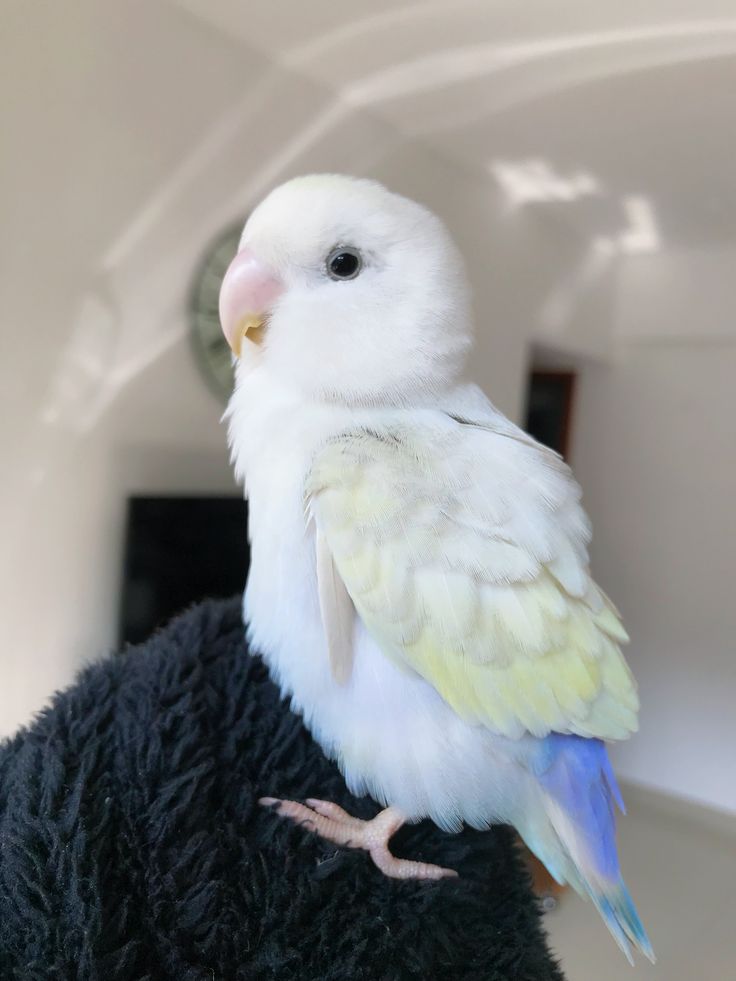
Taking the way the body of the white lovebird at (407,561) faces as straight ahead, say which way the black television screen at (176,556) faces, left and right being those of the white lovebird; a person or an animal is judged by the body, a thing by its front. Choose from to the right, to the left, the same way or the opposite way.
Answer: to the left

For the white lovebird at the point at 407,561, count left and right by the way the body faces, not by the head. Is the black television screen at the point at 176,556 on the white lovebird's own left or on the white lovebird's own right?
on the white lovebird's own right

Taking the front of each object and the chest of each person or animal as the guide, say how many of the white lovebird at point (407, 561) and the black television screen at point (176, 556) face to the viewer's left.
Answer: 1

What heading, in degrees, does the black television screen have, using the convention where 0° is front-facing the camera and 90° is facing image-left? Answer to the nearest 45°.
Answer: approximately 0°

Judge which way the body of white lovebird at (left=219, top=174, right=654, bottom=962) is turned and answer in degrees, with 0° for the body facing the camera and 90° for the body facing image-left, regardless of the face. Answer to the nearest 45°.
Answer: approximately 90°
